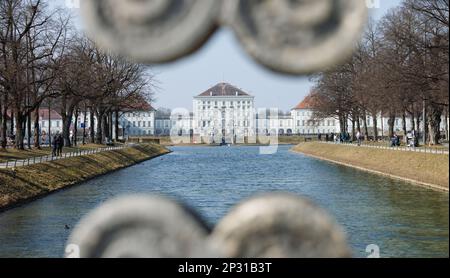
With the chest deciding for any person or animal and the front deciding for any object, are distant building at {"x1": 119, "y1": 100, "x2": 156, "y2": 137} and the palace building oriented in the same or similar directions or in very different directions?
same or similar directions

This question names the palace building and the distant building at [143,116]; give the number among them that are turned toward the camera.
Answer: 2

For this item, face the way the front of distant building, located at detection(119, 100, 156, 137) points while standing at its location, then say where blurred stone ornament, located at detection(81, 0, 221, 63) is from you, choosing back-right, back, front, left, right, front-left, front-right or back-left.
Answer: front

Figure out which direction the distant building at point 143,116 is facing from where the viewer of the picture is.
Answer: facing the viewer

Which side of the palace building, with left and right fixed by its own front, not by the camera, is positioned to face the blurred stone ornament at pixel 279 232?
front

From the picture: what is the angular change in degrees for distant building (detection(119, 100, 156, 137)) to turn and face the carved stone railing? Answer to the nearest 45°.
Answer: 0° — it already faces it

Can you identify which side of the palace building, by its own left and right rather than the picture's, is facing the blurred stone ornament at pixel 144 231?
front

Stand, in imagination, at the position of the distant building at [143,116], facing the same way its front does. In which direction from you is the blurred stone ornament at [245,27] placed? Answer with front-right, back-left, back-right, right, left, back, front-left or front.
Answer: front
